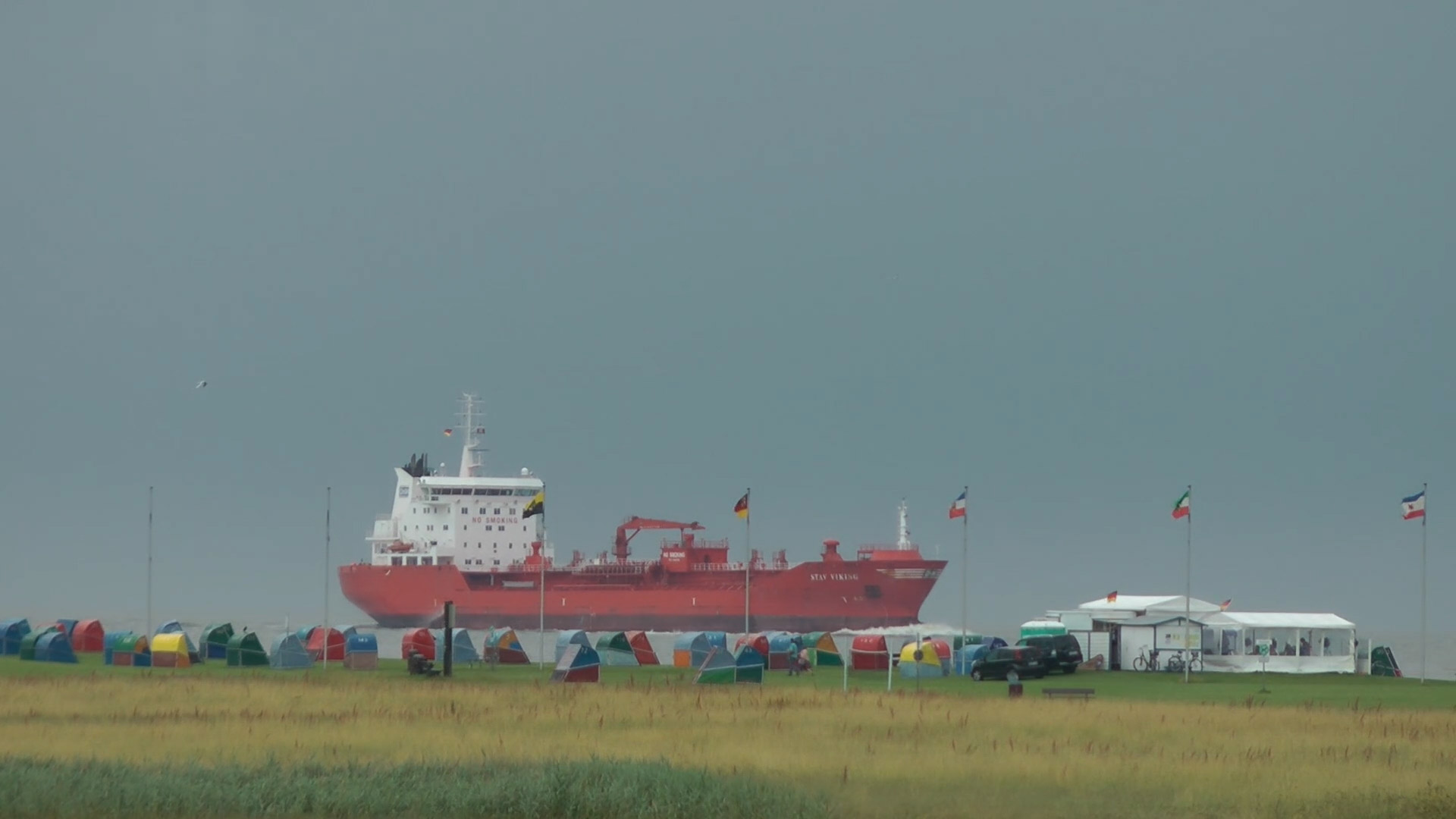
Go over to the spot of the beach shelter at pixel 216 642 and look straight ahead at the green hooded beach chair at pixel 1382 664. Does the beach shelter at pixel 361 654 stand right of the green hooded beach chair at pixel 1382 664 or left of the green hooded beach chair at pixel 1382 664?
right

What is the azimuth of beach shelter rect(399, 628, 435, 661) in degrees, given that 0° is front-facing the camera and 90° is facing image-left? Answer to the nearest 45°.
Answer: approximately 180°

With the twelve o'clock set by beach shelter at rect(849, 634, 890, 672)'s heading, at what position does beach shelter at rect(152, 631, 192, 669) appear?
beach shelter at rect(152, 631, 192, 669) is roughly at 9 o'clock from beach shelter at rect(849, 634, 890, 672).

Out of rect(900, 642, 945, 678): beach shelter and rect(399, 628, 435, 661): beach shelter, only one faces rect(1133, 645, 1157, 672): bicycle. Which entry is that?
rect(900, 642, 945, 678): beach shelter

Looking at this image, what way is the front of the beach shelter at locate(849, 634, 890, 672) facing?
away from the camera

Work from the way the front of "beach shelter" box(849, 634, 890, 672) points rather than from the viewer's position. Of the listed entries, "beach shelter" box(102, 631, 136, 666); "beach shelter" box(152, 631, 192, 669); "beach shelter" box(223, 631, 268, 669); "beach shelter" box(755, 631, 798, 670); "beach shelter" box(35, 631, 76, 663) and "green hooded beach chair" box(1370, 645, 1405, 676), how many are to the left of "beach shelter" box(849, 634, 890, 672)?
5

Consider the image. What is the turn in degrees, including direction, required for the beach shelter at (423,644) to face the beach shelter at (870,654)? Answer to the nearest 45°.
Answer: approximately 90° to its right

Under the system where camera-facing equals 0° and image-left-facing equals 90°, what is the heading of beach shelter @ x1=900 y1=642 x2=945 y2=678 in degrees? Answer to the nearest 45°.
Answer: approximately 225°

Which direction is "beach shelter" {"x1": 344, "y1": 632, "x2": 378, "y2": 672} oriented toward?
away from the camera

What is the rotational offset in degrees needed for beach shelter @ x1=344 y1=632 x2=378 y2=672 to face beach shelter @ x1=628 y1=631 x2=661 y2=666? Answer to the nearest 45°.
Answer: approximately 45° to its right
